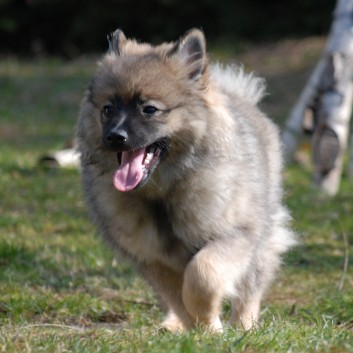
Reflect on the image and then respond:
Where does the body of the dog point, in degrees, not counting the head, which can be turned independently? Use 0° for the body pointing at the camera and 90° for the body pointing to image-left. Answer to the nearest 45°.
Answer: approximately 45°

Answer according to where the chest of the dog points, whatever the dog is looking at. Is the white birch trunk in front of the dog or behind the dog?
behind
